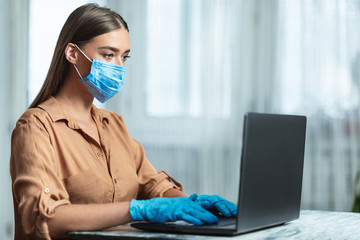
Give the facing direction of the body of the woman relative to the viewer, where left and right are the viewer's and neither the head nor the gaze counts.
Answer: facing the viewer and to the right of the viewer

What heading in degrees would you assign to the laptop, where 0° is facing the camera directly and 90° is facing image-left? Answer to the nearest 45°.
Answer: approximately 135°

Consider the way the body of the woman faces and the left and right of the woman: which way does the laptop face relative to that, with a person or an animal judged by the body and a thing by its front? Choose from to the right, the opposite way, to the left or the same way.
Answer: the opposite way

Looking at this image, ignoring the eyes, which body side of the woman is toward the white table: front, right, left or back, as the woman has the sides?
front
